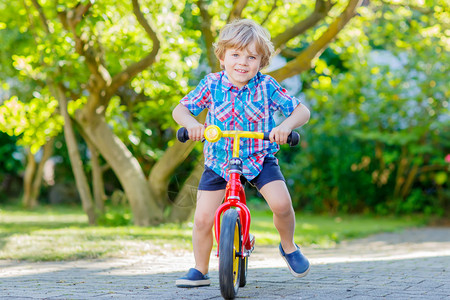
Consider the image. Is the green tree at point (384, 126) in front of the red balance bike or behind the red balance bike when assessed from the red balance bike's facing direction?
behind

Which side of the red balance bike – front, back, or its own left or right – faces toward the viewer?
front

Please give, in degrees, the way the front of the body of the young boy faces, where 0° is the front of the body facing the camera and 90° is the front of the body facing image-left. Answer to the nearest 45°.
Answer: approximately 0°

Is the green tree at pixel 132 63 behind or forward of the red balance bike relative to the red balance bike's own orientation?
behind

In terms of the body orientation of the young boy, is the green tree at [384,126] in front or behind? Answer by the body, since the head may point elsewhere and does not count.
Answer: behind

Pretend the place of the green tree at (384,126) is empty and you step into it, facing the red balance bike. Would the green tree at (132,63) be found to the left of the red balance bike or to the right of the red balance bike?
right
